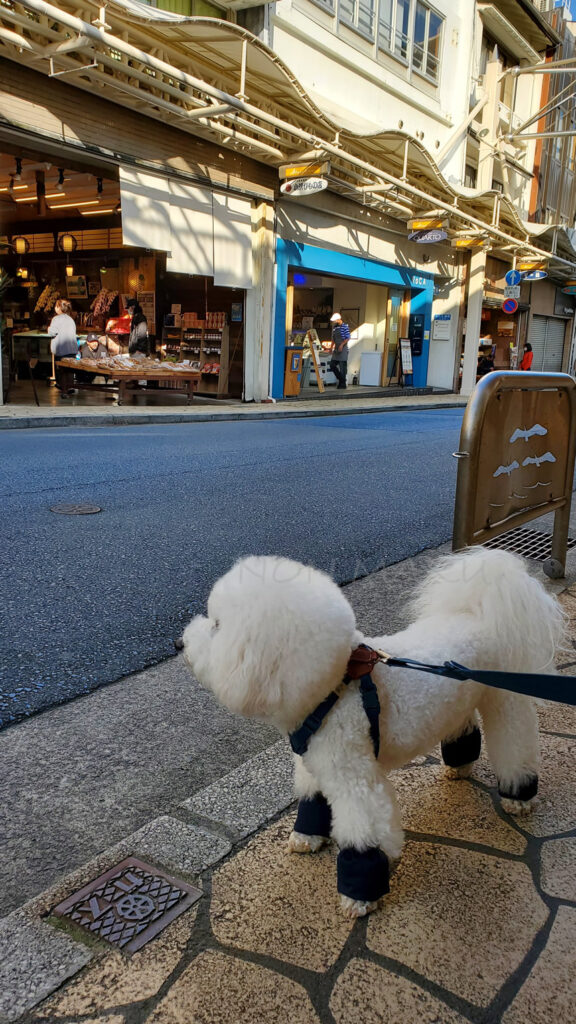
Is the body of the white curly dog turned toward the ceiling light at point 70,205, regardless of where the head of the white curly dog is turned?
no

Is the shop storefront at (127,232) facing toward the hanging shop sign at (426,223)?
no

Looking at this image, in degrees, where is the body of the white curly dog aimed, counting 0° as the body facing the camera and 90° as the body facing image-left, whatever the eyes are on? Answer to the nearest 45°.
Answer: approximately 45°

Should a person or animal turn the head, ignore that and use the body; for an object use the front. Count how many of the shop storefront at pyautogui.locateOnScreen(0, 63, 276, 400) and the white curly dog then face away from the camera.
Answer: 0

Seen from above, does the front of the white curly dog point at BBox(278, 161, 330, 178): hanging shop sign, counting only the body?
no

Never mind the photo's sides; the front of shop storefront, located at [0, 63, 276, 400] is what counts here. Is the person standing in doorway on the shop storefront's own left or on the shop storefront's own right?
on the shop storefront's own left

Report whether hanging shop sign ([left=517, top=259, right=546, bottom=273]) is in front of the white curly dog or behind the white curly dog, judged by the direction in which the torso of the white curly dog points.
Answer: behind

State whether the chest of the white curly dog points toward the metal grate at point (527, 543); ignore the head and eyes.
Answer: no

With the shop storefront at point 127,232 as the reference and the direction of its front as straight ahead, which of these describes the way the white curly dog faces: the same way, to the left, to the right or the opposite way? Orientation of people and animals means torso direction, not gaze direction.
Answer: to the right

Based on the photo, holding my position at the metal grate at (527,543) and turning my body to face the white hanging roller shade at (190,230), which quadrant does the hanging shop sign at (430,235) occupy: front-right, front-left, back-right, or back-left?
front-right

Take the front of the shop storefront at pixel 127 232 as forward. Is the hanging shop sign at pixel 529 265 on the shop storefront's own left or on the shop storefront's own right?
on the shop storefront's own left
